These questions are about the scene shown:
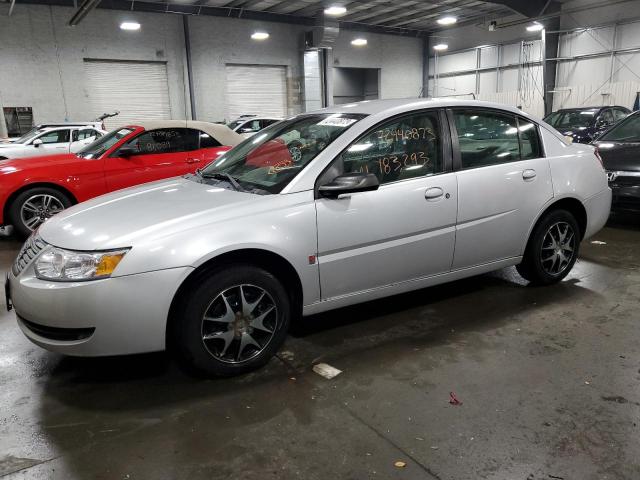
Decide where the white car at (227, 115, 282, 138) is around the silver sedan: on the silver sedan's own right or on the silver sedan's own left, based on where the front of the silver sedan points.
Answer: on the silver sedan's own right

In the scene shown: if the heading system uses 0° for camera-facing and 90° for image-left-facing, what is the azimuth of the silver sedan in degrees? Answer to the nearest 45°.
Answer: approximately 45°

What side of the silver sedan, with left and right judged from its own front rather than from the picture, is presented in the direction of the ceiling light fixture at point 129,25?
right

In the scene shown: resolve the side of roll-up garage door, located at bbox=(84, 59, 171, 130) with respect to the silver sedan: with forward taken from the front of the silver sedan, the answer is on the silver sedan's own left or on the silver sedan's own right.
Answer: on the silver sedan's own right

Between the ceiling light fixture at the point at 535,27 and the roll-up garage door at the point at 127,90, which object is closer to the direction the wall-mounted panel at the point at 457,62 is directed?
the roll-up garage door

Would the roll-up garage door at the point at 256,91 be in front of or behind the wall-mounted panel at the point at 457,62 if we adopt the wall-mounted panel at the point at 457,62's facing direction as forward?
in front

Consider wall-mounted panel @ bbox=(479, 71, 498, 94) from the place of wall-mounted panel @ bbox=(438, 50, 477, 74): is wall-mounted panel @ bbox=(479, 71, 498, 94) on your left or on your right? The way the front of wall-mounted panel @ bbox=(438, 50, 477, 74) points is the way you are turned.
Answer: on your left

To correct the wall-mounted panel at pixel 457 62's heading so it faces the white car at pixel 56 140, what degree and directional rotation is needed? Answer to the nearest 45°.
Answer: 0° — it already faces it

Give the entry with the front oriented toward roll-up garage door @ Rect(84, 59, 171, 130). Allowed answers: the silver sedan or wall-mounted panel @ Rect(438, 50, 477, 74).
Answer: the wall-mounted panel

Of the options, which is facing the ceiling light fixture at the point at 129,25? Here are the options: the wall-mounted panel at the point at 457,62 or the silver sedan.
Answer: the wall-mounted panel

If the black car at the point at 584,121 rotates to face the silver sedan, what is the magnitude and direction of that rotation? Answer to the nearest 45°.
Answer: approximately 45° to its left

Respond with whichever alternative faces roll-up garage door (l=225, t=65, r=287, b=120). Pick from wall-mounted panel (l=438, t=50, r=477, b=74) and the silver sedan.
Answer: the wall-mounted panel

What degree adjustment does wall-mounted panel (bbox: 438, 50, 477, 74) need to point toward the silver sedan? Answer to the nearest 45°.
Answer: approximately 45° to its left

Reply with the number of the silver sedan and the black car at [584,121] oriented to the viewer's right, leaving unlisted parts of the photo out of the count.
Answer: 0
